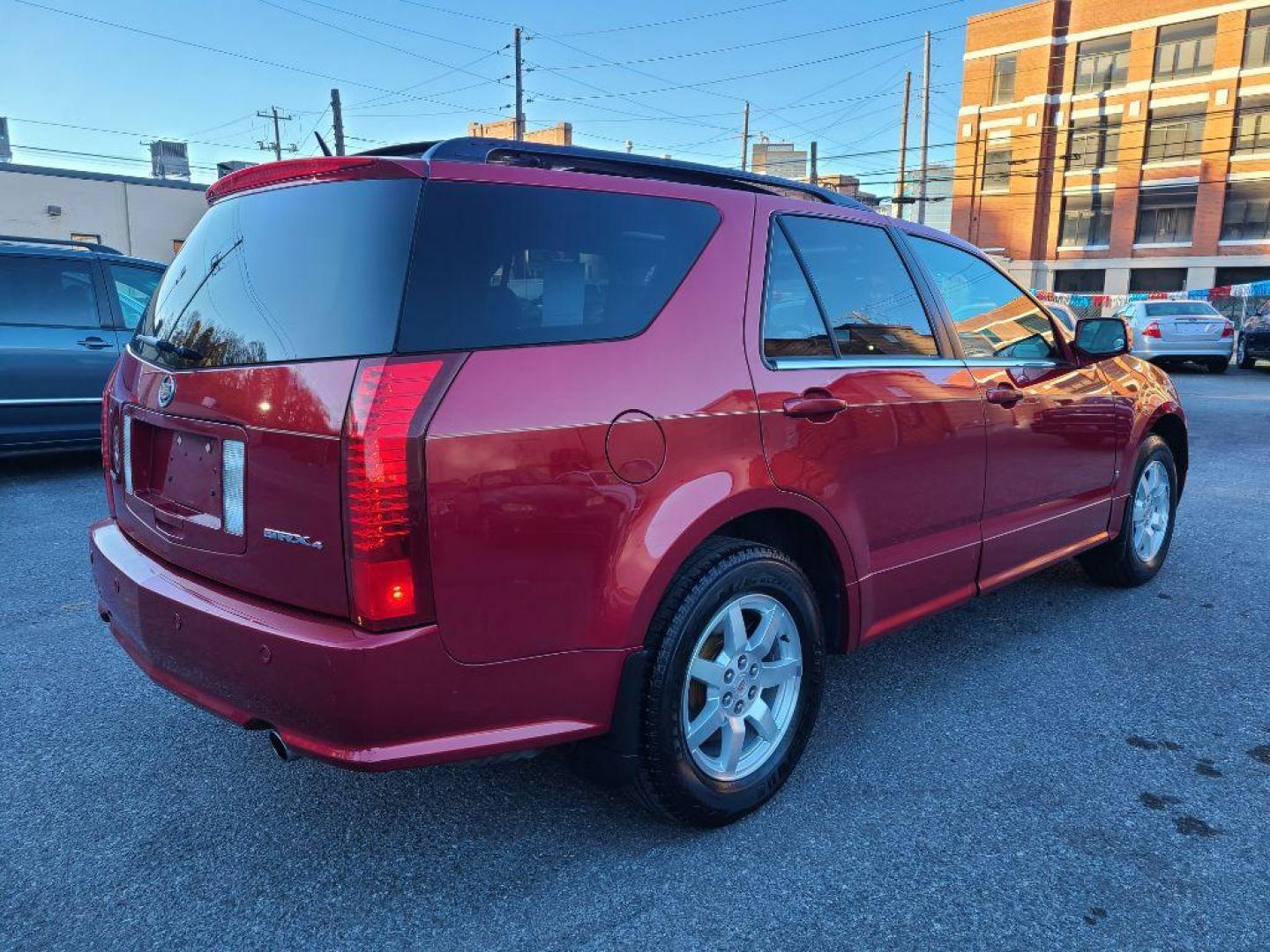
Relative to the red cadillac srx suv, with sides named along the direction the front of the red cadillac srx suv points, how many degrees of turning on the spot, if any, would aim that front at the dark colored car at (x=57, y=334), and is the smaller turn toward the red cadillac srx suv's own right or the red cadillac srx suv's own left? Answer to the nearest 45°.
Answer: approximately 90° to the red cadillac srx suv's own left

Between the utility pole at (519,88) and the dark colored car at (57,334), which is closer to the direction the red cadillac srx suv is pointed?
the utility pole

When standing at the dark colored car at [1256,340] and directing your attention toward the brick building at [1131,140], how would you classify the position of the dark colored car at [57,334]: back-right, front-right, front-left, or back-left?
back-left

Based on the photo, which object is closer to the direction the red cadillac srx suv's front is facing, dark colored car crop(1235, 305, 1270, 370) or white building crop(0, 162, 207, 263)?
the dark colored car

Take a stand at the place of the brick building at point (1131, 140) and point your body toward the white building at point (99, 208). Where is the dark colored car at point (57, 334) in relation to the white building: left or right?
left

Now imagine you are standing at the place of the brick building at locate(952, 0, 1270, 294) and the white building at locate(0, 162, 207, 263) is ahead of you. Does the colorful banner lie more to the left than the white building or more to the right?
left

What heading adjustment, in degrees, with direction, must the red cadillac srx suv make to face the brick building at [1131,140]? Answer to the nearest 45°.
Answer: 0° — it already faces it

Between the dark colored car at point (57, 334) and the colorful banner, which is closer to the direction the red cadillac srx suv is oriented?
the colorful banner

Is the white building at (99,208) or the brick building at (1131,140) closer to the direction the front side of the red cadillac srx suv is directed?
the brick building

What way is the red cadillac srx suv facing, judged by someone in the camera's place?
facing away from the viewer and to the right of the viewer

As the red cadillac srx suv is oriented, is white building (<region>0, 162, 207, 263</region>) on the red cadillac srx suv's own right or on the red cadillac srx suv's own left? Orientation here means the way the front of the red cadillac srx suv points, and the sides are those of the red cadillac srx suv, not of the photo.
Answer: on the red cadillac srx suv's own left

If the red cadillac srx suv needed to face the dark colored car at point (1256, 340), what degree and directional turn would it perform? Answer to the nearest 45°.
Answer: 0° — it already faces it

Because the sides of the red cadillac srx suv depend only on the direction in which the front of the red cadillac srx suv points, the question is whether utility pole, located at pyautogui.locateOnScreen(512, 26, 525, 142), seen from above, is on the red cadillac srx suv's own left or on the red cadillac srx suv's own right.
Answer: on the red cadillac srx suv's own left
